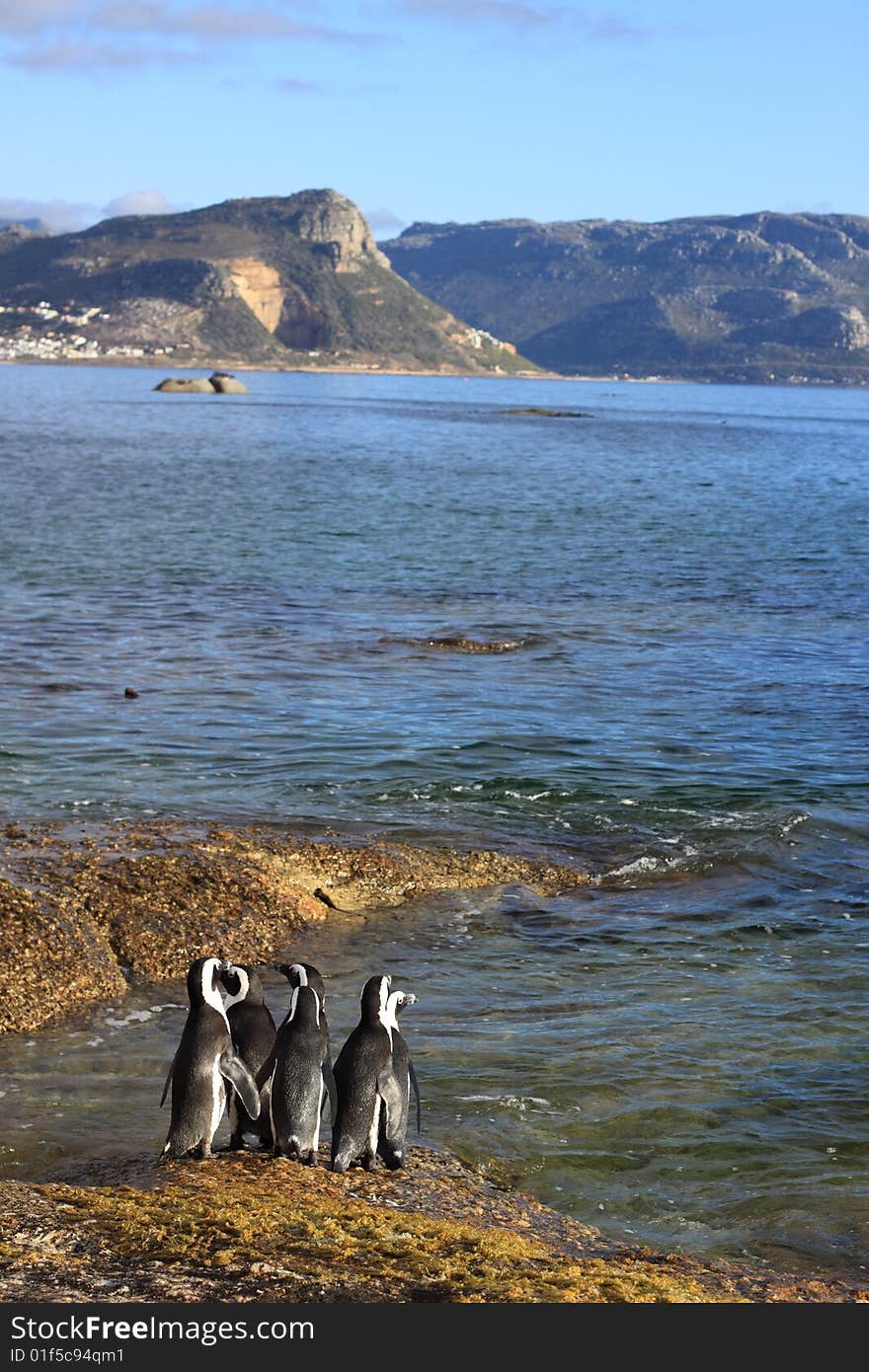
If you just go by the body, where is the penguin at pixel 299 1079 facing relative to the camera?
away from the camera

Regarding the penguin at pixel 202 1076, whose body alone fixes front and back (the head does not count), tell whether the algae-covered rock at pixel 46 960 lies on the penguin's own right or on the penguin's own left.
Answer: on the penguin's own left

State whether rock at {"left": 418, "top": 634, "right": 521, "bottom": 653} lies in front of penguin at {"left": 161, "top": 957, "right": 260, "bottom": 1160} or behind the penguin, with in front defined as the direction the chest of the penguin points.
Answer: in front

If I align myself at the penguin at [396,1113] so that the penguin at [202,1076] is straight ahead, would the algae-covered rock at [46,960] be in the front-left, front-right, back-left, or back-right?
front-right

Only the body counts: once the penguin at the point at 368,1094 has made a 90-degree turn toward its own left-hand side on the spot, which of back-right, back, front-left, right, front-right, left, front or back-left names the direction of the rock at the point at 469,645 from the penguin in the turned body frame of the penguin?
front-right

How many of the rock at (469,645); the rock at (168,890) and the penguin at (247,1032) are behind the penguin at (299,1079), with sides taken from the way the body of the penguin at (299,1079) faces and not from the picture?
0

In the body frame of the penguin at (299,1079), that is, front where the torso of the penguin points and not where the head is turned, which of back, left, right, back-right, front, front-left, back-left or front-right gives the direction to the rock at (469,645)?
front
